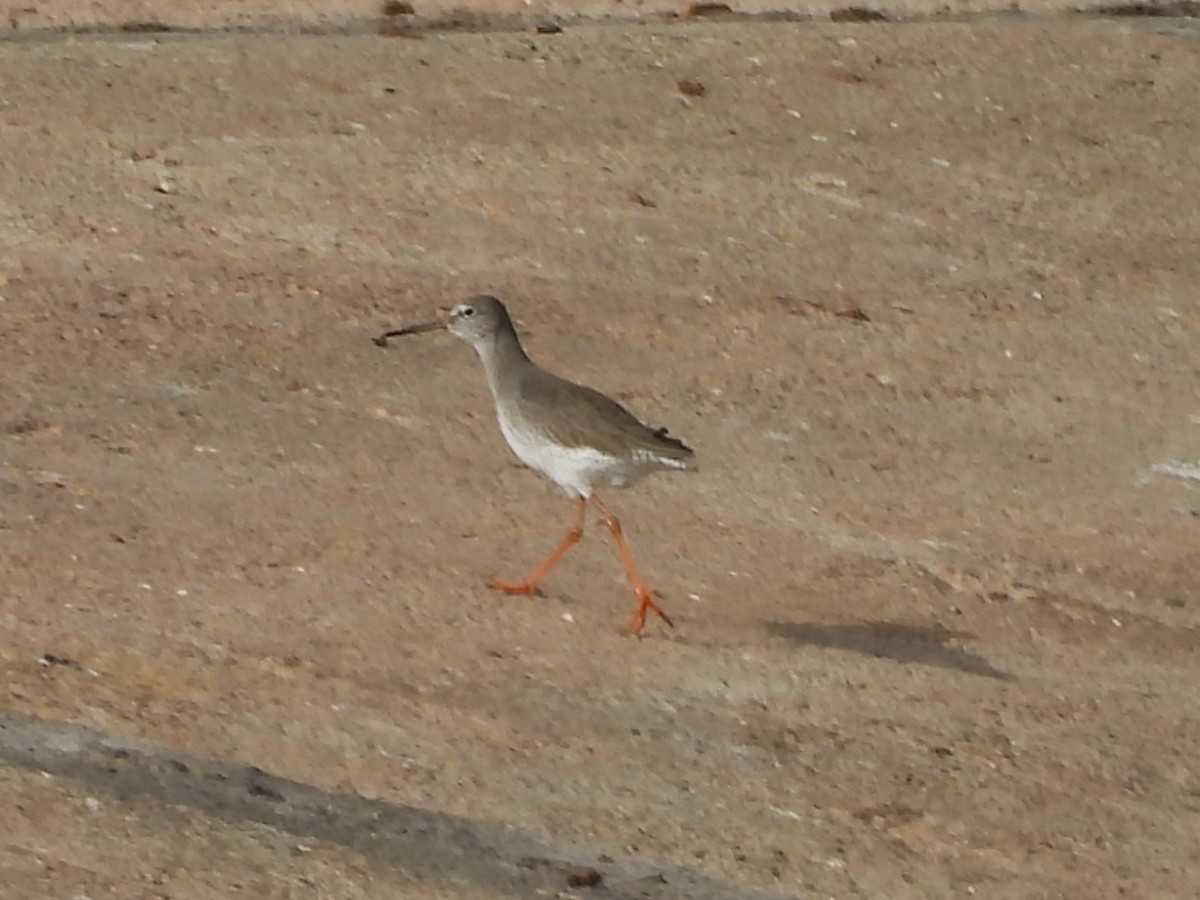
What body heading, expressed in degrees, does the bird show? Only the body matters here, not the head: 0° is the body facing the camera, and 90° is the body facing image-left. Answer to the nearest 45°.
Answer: approximately 90°
